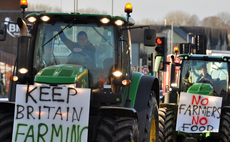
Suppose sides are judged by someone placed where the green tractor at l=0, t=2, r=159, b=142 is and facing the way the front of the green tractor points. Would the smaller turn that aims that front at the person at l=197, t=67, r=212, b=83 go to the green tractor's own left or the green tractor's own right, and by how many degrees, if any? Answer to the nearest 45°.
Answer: approximately 135° to the green tractor's own left

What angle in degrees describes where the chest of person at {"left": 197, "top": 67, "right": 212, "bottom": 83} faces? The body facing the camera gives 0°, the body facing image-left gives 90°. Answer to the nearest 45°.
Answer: approximately 0°

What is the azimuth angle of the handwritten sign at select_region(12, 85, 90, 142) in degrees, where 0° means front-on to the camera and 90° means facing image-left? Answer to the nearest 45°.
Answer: approximately 0°

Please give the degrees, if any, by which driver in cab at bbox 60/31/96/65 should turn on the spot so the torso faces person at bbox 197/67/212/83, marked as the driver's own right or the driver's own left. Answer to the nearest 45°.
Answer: approximately 135° to the driver's own left
